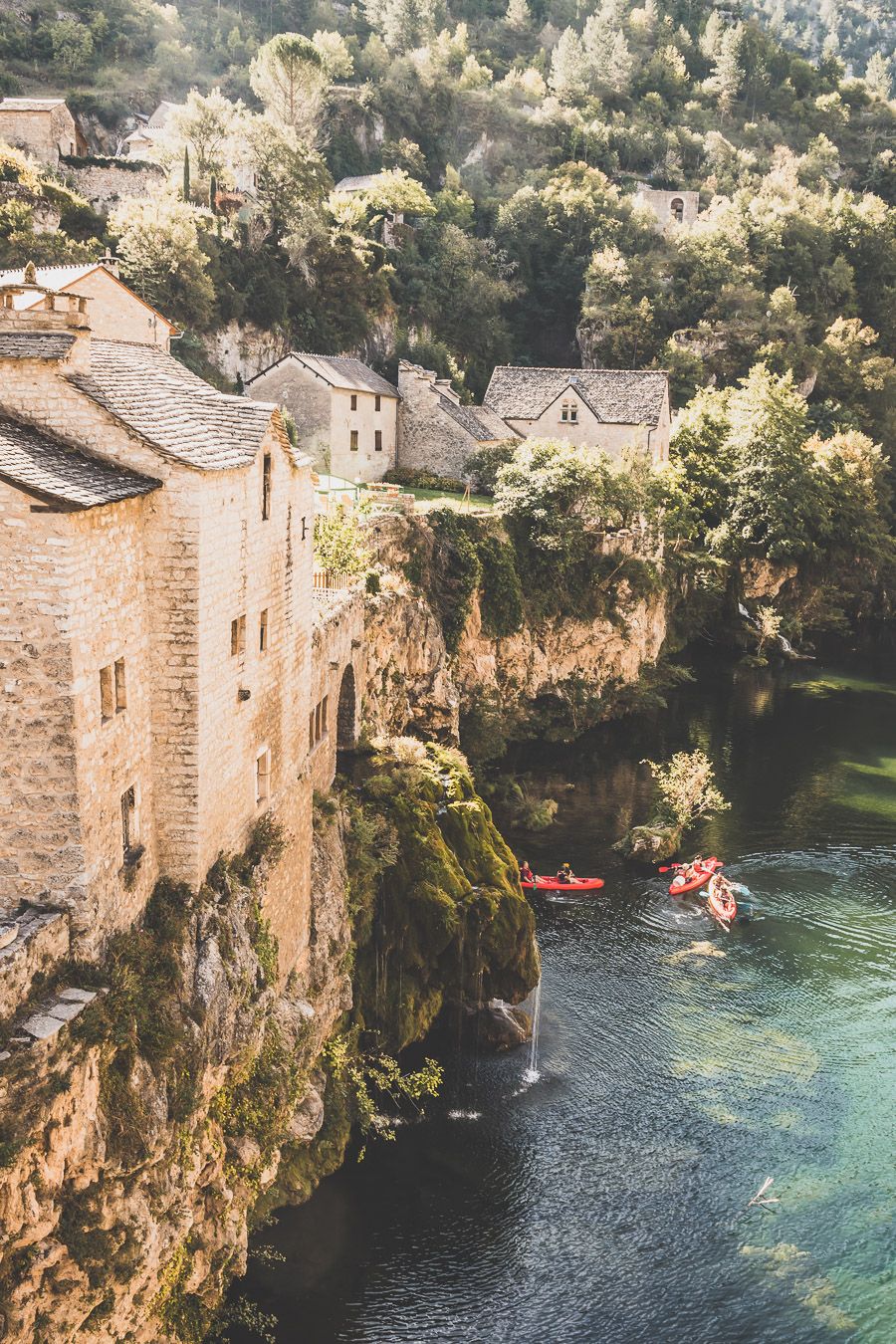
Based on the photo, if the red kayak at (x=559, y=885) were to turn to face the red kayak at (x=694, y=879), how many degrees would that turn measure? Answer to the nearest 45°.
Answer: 0° — it already faces it

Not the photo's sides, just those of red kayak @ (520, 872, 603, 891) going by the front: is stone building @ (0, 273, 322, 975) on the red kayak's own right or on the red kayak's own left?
on the red kayak's own right

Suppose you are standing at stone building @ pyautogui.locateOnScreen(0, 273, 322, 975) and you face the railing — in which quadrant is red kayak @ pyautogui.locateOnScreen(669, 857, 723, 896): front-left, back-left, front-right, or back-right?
front-right

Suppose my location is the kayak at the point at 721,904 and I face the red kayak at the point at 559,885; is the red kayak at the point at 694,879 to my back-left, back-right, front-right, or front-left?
front-right

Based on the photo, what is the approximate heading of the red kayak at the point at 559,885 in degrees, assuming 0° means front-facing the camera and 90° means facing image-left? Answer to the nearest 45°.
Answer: approximately 270°

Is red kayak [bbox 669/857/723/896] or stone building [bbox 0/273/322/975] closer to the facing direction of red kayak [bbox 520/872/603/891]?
the red kayak

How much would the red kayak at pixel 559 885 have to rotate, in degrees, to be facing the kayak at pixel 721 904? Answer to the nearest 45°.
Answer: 0° — it already faces it
